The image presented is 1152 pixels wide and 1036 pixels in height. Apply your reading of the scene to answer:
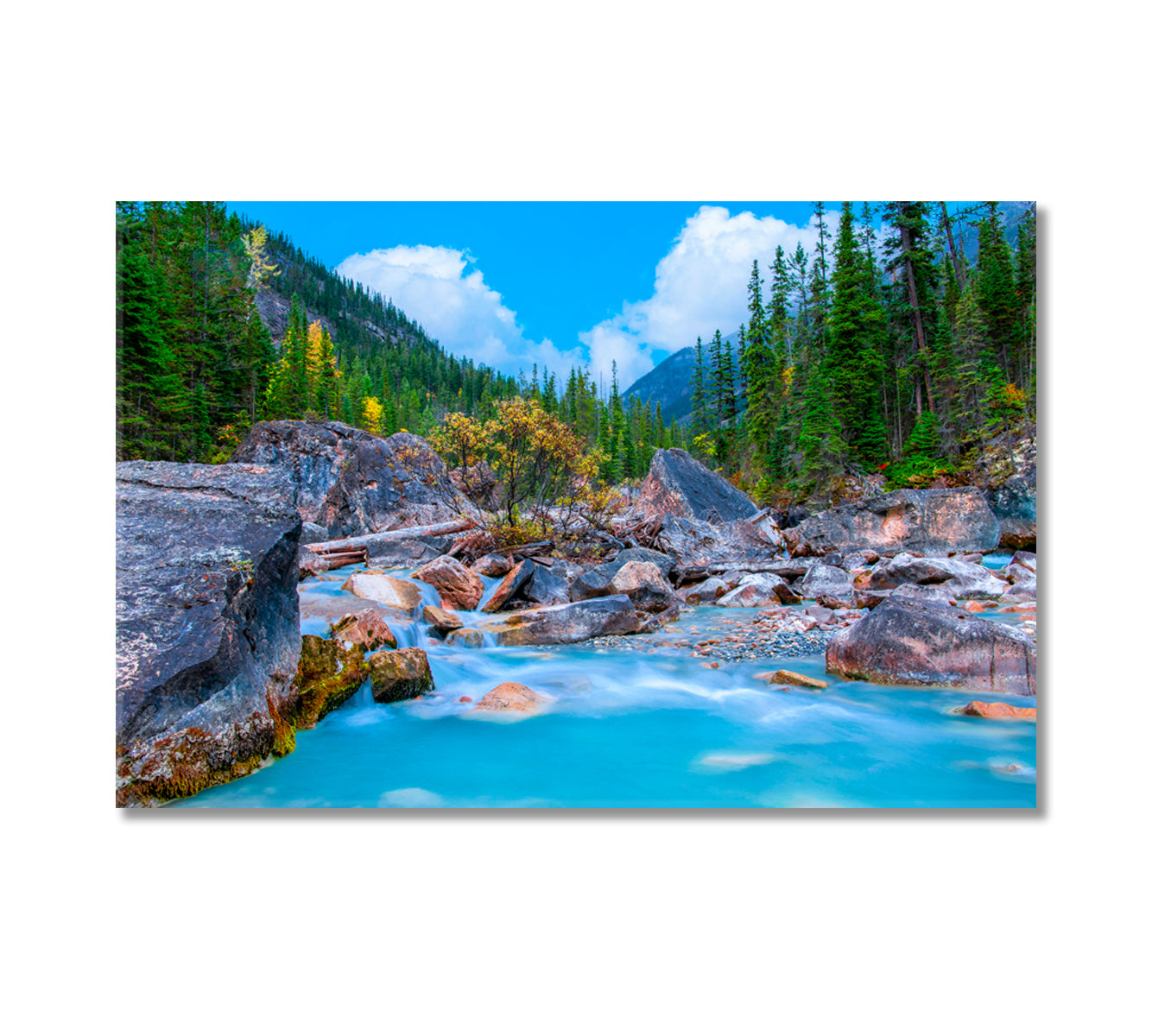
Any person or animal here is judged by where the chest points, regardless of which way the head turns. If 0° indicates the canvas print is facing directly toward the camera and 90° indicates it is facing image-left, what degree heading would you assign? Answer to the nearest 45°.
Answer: approximately 0°
